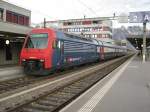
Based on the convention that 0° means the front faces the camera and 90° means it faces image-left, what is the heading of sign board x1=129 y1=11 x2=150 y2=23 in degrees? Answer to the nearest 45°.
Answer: approximately 0°
